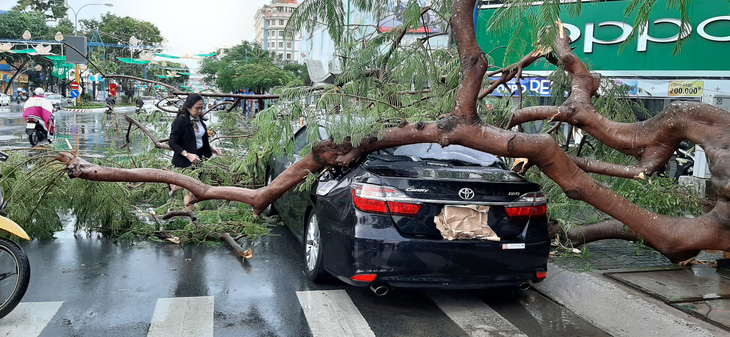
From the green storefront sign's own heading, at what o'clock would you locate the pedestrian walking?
The pedestrian walking is roughly at 1 o'clock from the green storefront sign.

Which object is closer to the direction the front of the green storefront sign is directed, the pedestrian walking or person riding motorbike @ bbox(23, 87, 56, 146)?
the pedestrian walking

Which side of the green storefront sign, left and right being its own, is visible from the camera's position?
front

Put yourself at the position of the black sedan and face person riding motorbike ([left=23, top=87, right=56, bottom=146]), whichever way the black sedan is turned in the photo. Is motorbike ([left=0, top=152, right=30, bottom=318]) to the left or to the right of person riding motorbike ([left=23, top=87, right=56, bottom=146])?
left

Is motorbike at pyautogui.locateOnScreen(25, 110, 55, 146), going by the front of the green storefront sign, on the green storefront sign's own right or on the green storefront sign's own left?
on the green storefront sign's own right

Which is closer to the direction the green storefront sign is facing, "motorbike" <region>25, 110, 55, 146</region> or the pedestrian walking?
the pedestrian walking

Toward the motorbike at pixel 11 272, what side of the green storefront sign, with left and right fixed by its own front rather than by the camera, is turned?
front

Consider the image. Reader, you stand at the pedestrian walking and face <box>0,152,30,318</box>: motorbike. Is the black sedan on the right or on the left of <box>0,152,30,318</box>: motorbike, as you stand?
left

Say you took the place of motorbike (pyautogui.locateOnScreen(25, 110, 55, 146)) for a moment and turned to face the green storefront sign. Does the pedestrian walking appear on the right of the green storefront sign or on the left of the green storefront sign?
right

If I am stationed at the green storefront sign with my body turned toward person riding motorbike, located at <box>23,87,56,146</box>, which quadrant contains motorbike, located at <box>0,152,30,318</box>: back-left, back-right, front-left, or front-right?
front-left
